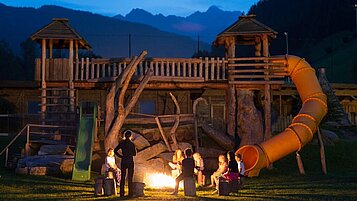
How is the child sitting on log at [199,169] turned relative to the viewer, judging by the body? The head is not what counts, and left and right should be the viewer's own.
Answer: facing the viewer and to the left of the viewer

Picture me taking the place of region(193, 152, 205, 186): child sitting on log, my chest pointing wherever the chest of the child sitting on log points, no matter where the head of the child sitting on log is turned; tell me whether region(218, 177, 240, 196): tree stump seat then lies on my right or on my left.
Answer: on my left

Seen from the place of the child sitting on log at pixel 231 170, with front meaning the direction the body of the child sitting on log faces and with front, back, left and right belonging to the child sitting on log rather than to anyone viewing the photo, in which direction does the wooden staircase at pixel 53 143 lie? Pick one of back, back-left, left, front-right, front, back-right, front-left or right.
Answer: front-right

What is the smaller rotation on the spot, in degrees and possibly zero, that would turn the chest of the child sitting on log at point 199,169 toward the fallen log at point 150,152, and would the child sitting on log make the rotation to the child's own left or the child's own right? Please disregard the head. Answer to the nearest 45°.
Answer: approximately 90° to the child's own right

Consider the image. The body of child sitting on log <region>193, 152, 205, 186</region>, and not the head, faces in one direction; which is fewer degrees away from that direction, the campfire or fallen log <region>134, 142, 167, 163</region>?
the campfire

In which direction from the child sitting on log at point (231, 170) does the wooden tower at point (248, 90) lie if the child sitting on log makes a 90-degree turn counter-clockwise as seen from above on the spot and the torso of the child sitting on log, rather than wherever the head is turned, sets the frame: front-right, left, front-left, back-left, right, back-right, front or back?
back

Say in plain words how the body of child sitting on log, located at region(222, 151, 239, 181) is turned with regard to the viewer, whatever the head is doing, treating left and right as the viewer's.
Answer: facing to the left of the viewer

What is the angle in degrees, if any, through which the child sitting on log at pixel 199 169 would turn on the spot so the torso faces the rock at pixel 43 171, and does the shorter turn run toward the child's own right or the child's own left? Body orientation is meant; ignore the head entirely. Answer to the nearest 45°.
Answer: approximately 45° to the child's own right

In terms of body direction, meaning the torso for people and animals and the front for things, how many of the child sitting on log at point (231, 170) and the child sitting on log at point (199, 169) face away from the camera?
0
